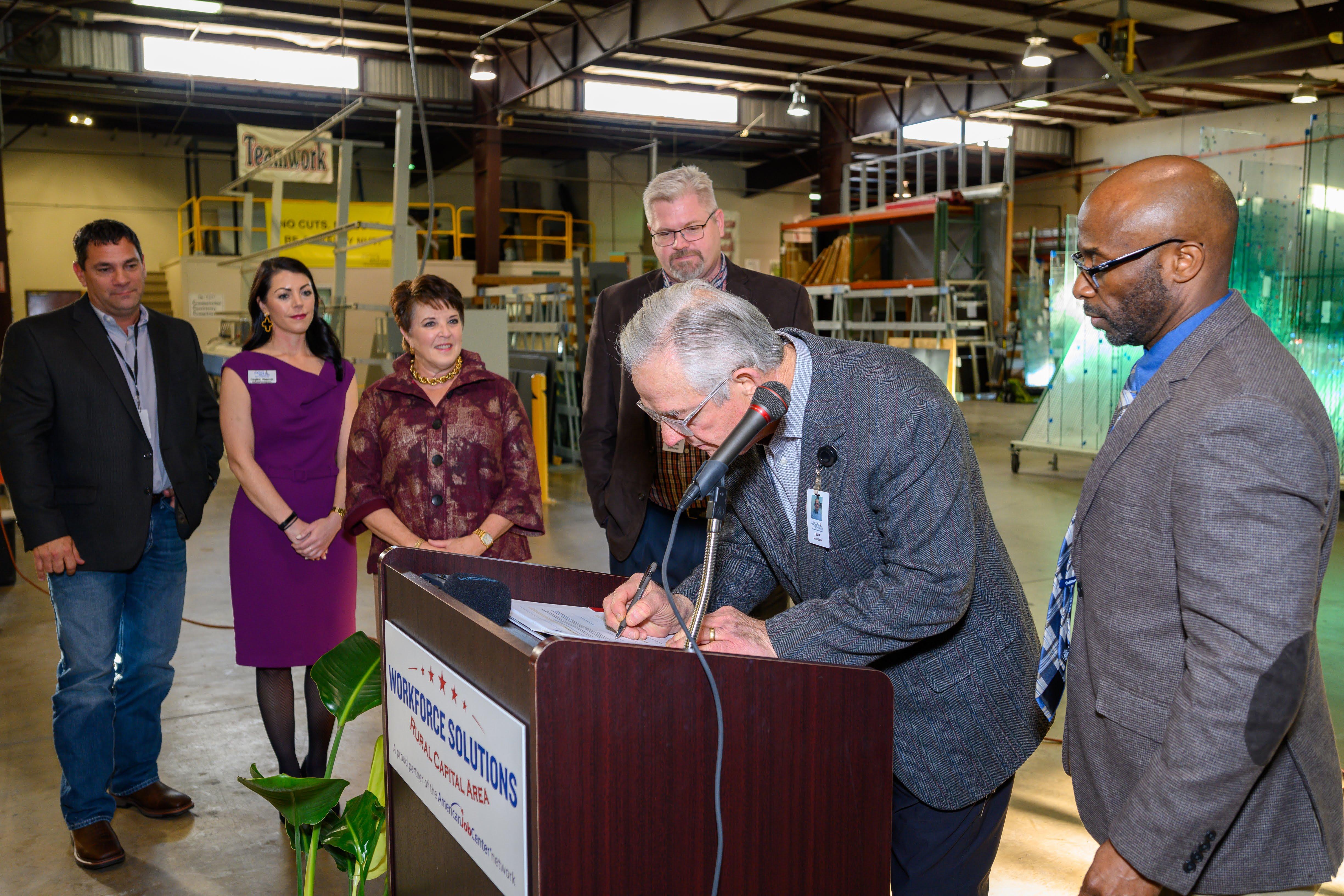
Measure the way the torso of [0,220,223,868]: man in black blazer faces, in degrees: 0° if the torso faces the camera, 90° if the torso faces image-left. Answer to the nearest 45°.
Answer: approximately 315°

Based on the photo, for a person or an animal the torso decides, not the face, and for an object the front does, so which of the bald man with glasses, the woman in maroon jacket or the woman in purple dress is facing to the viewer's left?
the bald man with glasses

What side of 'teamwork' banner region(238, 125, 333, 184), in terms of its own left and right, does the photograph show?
front

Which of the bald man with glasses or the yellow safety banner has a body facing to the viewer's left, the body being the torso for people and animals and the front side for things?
the bald man with glasses

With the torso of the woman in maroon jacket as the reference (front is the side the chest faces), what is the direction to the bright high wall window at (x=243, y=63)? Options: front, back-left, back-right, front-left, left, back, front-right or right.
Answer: back

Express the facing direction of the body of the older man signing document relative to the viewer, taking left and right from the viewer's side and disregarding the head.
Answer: facing the viewer and to the left of the viewer

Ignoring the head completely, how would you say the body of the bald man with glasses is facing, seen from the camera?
to the viewer's left

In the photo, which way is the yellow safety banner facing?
toward the camera

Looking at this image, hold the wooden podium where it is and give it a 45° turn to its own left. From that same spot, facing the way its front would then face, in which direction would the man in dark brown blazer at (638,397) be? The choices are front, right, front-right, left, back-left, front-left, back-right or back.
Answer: back

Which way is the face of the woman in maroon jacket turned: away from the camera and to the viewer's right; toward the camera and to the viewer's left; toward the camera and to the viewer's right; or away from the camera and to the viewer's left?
toward the camera and to the viewer's right

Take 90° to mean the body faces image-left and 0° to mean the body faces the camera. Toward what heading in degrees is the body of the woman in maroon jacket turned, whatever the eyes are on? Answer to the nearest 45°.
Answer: approximately 0°

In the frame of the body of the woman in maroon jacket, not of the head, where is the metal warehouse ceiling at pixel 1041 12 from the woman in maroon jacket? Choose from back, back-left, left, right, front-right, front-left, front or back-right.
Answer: back-left

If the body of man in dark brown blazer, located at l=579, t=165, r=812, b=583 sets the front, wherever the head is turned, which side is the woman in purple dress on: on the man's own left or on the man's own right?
on the man's own right

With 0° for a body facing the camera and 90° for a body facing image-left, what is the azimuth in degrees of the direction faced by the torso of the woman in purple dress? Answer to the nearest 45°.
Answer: approximately 315°
